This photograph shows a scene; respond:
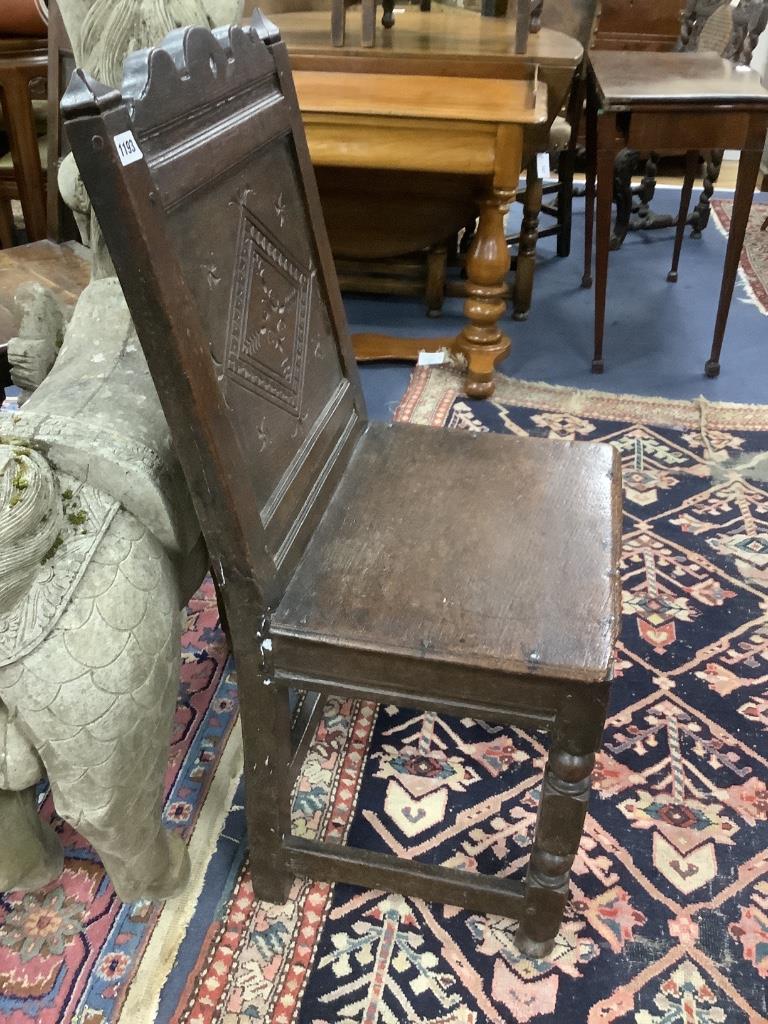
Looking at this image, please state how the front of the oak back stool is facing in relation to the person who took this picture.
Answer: facing to the right of the viewer

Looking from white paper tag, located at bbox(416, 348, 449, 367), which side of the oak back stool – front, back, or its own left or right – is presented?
left

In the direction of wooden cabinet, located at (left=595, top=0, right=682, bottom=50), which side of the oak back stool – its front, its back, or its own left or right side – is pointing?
left

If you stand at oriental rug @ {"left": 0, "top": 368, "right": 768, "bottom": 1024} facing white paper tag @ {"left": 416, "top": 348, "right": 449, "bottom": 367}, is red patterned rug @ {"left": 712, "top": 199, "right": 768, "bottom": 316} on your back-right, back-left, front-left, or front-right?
front-right

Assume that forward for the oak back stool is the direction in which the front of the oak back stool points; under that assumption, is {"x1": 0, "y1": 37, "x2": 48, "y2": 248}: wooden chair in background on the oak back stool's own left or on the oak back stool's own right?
on the oak back stool's own left
